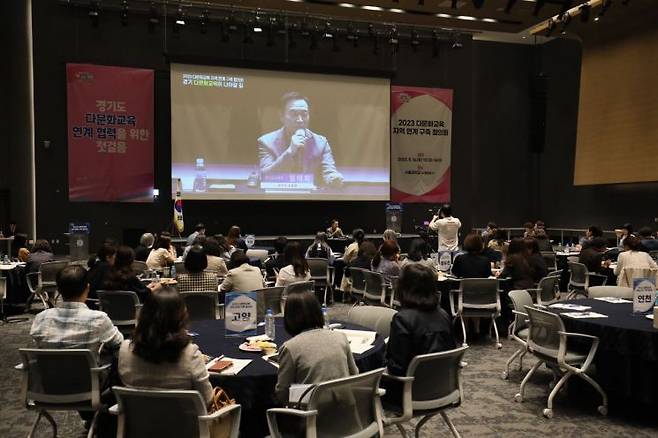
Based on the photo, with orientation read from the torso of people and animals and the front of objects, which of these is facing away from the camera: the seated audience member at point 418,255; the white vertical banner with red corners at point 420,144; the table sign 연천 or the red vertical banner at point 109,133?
the seated audience member

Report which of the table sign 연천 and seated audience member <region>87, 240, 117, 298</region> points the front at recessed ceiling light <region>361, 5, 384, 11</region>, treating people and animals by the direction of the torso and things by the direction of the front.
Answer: the seated audience member

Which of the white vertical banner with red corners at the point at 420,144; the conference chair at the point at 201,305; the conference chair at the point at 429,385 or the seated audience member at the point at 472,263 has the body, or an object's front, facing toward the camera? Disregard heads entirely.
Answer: the white vertical banner with red corners

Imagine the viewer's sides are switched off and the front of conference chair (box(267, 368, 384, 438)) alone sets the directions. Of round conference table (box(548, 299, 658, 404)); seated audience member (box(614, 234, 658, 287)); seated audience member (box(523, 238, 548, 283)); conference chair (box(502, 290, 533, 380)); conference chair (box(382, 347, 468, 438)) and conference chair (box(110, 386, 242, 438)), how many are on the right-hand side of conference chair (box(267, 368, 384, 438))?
5

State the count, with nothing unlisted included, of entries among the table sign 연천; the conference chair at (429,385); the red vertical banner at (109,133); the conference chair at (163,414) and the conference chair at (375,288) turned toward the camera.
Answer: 2

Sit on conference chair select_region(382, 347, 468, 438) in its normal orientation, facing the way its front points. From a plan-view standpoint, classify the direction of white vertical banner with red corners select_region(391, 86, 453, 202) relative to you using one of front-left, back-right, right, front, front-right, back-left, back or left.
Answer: front-right

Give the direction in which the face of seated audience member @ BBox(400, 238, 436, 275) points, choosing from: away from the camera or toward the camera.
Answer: away from the camera

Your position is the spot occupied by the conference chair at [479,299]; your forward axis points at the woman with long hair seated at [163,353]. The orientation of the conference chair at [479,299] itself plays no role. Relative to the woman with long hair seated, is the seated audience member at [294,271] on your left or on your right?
right

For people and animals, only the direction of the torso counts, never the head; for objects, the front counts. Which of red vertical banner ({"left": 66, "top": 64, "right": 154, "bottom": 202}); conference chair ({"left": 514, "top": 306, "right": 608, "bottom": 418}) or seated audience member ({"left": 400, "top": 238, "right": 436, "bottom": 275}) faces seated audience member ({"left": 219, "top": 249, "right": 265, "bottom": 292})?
the red vertical banner

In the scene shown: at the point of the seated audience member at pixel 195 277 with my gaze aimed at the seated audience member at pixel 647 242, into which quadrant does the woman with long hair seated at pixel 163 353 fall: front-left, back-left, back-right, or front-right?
back-right

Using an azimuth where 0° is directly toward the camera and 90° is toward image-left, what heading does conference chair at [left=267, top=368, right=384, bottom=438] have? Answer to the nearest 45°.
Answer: approximately 135°

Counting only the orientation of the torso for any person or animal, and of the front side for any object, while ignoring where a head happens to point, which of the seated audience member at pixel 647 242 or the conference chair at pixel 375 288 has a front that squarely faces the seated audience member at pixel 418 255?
the conference chair

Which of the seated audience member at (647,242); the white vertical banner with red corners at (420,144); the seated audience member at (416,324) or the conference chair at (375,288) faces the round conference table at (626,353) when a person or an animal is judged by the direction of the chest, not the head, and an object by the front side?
the white vertical banner with red corners

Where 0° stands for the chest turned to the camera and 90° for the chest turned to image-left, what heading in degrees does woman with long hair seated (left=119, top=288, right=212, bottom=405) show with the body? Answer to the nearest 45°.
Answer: approximately 180°

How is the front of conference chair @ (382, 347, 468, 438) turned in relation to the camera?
facing away from the viewer and to the left of the viewer

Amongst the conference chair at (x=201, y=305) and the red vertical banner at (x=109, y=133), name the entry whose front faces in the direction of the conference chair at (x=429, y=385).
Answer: the red vertical banner

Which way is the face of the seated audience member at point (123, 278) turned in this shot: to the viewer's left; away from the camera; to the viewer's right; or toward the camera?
away from the camera
